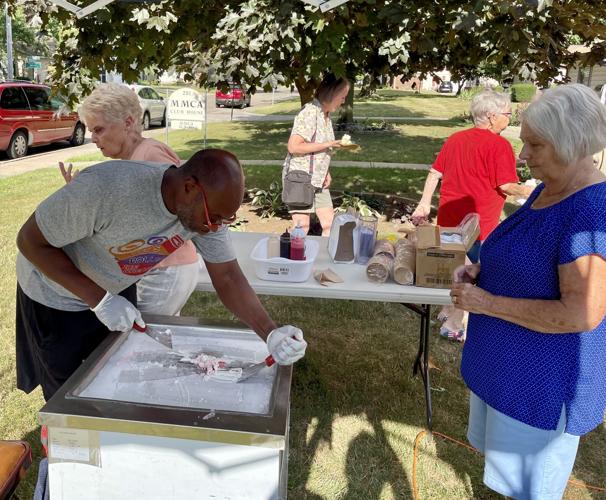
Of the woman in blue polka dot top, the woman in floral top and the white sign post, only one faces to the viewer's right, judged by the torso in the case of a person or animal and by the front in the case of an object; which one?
the woman in floral top

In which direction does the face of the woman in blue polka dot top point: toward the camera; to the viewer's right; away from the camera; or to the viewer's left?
to the viewer's left

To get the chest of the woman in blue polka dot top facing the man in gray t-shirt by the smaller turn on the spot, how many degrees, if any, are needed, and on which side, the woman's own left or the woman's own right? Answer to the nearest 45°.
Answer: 0° — they already face them

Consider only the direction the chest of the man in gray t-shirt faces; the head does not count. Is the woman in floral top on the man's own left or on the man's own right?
on the man's own left

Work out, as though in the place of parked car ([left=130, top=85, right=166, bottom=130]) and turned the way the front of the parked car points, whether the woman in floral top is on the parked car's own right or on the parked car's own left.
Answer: on the parked car's own right

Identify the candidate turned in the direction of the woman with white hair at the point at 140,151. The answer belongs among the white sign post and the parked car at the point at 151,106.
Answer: the white sign post

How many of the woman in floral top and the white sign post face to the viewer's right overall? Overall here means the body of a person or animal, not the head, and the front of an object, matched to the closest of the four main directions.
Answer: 1

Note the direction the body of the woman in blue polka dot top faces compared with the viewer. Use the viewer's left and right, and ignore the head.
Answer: facing to the left of the viewer
